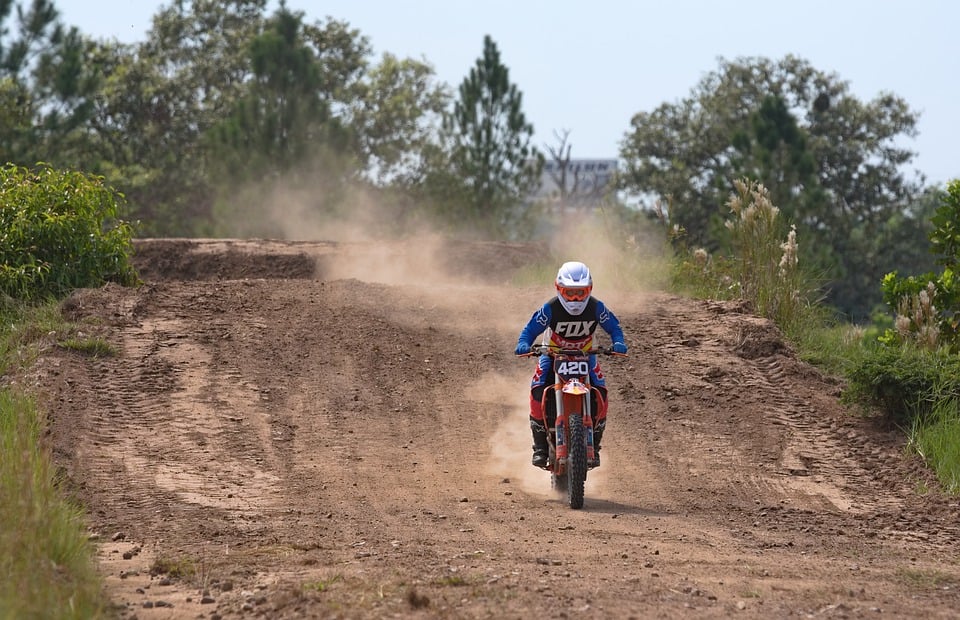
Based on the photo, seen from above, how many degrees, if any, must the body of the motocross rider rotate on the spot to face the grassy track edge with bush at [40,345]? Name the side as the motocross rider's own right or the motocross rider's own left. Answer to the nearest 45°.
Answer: approximately 135° to the motocross rider's own right

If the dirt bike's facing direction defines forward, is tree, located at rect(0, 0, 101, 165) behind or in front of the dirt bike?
behind

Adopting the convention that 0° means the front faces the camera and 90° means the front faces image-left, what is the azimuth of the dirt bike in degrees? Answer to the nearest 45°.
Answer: approximately 0°

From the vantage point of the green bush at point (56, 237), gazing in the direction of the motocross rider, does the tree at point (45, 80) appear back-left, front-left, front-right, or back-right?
back-left

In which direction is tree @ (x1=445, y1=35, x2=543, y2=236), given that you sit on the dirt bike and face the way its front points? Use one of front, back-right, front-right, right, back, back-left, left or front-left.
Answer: back
